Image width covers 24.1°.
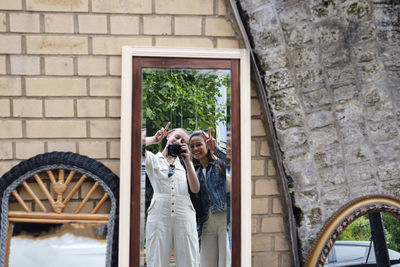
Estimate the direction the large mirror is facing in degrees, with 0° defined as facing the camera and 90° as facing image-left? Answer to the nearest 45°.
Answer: approximately 0°

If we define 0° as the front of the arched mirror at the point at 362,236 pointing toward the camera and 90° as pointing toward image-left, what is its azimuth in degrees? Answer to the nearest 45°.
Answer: approximately 0°

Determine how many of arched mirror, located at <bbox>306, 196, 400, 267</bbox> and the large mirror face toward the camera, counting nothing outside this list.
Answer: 2
